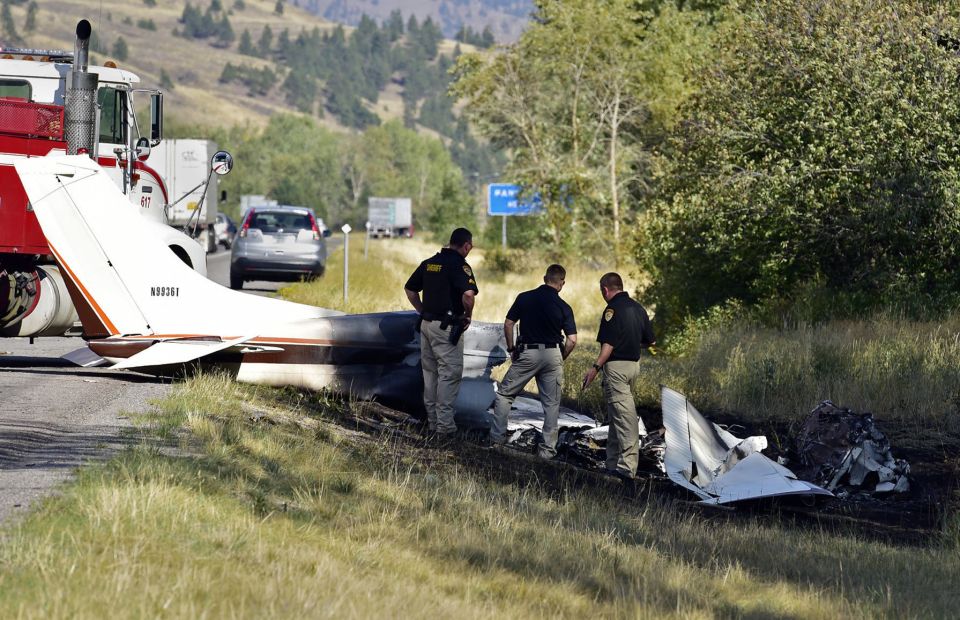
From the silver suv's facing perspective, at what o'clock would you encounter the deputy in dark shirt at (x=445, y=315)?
The deputy in dark shirt is roughly at 6 o'clock from the silver suv.

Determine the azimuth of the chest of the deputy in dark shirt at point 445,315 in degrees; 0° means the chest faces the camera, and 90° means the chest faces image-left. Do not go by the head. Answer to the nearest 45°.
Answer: approximately 225°

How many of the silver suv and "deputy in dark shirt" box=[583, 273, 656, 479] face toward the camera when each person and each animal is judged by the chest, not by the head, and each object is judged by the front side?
0

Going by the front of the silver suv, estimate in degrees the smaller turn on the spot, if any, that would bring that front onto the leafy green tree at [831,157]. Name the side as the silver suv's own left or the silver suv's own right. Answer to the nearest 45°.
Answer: approximately 135° to the silver suv's own right

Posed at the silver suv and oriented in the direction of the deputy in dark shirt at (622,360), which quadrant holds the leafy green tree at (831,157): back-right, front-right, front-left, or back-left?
front-left

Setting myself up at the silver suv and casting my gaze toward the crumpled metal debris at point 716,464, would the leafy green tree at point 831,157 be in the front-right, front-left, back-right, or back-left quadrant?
front-left

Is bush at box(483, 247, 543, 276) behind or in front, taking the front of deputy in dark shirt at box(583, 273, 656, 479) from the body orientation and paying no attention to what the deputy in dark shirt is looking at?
in front

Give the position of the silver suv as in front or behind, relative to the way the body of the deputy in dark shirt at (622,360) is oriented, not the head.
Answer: in front

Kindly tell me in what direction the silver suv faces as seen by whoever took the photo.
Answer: facing away from the viewer

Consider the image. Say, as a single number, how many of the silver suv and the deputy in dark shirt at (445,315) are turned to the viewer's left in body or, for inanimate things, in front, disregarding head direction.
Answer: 0

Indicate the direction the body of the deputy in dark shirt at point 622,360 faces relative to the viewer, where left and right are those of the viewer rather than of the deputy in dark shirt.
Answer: facing away from the viewer and to the left of the viewer

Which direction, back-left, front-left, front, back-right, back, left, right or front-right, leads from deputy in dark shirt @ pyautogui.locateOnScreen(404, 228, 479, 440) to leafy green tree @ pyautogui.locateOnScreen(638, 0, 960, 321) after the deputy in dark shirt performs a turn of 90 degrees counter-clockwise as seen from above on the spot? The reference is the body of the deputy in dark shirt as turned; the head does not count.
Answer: right

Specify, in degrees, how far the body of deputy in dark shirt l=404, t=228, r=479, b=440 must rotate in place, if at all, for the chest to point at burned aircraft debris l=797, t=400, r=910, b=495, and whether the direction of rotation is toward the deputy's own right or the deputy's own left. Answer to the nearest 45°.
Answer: approximately 45° to the deputy's own right
